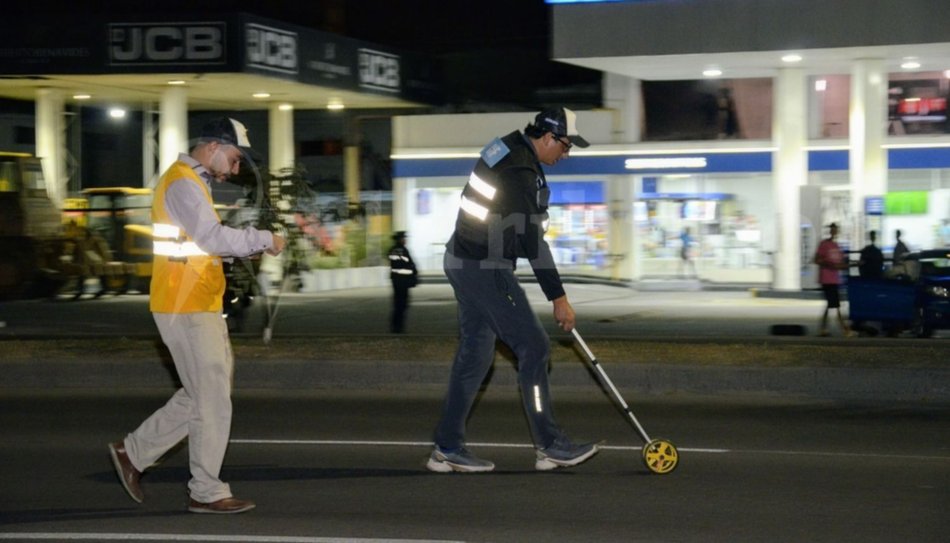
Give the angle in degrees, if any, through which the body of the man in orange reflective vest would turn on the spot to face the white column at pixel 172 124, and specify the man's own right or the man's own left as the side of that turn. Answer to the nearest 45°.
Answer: approximately 90° to the man's own left

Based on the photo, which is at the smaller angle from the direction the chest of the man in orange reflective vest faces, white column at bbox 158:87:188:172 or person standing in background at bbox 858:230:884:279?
the person standing in background

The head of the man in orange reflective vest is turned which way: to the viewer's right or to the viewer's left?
to the viewer's right

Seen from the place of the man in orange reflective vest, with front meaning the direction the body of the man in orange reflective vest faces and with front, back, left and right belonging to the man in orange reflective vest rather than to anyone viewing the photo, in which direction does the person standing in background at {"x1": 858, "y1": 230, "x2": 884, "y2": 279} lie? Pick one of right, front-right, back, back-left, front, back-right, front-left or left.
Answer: front-left

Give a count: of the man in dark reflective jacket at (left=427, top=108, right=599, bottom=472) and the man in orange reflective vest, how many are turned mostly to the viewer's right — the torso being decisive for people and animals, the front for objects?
2

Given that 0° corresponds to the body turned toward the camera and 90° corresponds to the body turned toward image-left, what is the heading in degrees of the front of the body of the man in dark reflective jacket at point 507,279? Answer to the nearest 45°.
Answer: approximately 270°

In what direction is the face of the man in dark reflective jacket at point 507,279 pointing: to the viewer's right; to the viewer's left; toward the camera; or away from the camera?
to the viewer's right

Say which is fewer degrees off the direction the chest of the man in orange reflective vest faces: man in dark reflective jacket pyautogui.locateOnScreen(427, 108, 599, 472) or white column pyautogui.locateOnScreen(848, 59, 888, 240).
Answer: the man in dark reflective jacket

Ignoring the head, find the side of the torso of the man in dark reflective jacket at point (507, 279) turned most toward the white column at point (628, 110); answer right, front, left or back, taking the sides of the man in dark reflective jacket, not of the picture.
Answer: left

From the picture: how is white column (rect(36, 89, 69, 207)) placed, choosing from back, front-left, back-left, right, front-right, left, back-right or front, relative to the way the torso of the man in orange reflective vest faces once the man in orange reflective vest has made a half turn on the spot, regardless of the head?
right

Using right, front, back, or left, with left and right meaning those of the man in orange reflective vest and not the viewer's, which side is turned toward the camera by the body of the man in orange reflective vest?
right

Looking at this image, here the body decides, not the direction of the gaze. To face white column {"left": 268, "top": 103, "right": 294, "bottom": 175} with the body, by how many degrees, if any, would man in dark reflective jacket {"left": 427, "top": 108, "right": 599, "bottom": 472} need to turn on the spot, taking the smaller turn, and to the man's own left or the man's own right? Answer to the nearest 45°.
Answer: approximately 90° to the man's own left
